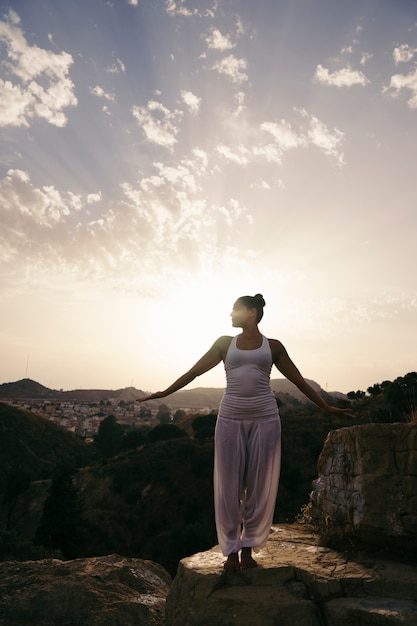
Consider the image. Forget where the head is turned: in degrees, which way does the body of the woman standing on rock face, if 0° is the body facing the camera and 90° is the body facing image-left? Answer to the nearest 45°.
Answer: approximately 0°

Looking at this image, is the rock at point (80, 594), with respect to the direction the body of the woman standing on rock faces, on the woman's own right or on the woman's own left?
on the woman's own right

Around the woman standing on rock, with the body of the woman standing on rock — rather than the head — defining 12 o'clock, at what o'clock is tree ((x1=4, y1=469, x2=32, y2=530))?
The tree is roughly at 5 o'clock from the woman standing on rock.

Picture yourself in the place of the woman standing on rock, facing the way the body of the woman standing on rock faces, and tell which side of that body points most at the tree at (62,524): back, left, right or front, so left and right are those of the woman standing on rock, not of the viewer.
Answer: back

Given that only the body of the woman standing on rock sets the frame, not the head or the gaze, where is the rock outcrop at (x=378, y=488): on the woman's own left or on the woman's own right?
on the woman's own left
